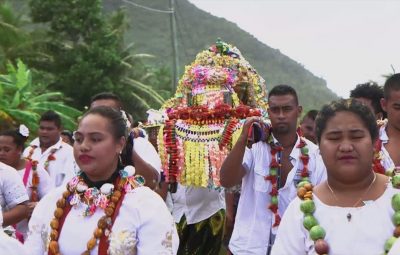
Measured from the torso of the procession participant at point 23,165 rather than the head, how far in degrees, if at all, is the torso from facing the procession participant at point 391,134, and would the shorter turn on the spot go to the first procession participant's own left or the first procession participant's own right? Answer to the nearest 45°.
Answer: approximately 90° to the first procession participant's own left

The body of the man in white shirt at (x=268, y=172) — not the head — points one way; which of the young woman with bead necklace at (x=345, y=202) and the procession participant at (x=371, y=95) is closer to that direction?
the young woman with bead necklace

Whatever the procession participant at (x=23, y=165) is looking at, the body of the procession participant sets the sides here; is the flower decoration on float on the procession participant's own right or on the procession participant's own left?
on the procession participant's own left

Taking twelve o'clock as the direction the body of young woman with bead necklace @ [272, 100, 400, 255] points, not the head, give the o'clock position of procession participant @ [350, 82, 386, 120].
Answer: The procession participant is roughly at 6 o'clock from the young woman with bead necklace.

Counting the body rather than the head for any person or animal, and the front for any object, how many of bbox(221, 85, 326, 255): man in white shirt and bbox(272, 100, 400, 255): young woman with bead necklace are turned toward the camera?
2

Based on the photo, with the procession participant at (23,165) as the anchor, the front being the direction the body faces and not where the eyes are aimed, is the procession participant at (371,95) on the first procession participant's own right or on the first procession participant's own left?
on the first procession participant's own left
